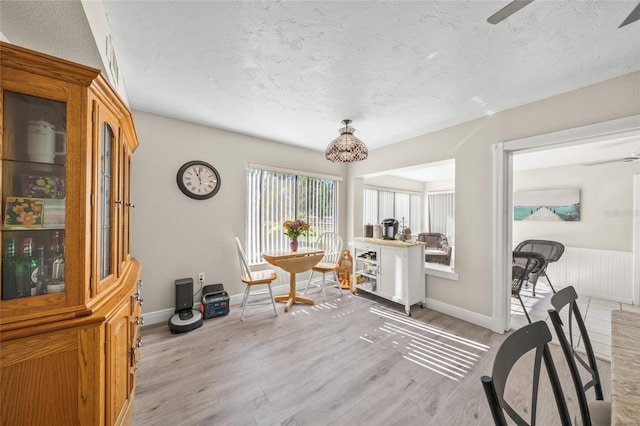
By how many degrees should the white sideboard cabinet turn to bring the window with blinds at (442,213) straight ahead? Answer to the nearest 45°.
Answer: approximately 135° to its right

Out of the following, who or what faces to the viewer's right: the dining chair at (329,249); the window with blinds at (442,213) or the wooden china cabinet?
the wooden china cabinet

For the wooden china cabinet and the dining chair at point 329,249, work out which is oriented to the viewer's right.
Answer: the wooden china cabinet

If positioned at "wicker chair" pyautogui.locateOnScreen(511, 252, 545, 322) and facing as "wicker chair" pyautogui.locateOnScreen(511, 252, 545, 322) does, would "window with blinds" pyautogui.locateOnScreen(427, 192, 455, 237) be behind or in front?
in front

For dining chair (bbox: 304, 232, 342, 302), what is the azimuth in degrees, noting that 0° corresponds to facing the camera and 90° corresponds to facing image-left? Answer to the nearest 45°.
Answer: approximately 45°

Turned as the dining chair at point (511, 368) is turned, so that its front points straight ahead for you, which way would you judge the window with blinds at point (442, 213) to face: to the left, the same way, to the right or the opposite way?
to the right

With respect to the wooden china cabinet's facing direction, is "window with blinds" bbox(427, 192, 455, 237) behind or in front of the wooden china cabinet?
in front

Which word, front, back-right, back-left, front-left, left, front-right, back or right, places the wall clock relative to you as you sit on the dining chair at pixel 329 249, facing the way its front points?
front

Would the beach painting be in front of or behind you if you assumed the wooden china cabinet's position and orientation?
in front

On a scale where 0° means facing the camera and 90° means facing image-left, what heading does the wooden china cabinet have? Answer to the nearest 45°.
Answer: approximately 270°
